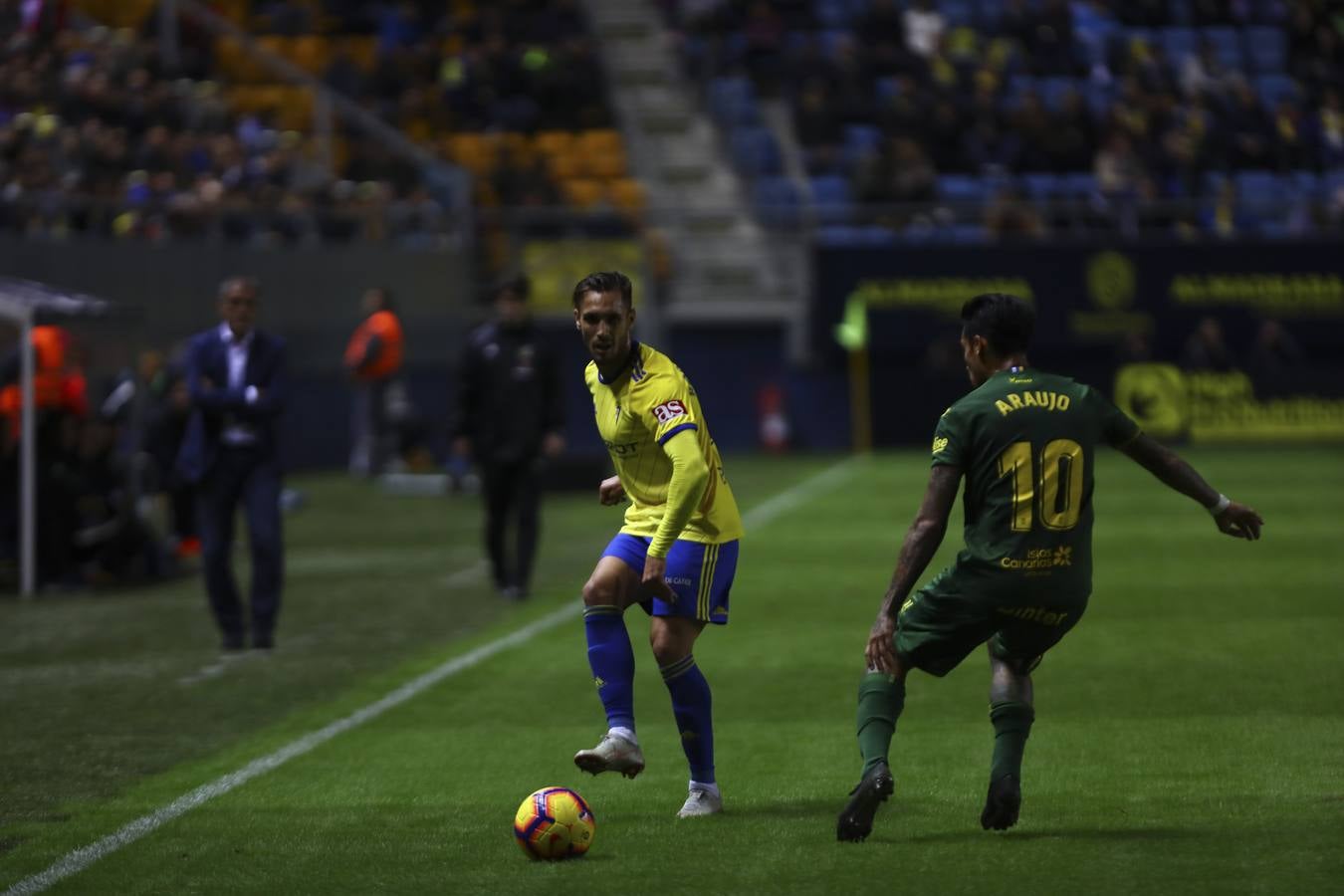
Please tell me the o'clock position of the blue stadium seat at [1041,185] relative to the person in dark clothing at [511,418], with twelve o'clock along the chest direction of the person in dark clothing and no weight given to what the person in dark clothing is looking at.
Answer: The blue stadium seat is roughly at 7 o'clock from the person in dark clothing.

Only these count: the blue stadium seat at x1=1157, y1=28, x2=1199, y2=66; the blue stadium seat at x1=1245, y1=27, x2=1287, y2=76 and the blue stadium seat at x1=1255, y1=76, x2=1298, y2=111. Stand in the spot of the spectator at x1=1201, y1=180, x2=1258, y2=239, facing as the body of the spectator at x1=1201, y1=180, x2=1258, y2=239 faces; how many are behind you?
3

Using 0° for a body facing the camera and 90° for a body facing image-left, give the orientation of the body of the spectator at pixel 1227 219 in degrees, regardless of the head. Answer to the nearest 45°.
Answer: approximately 0°

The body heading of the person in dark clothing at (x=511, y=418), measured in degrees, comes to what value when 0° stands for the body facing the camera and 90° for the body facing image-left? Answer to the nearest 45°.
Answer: approximately 0°

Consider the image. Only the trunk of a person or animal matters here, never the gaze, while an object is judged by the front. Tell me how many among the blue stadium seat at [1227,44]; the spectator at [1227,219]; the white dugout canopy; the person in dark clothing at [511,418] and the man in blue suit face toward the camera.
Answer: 4

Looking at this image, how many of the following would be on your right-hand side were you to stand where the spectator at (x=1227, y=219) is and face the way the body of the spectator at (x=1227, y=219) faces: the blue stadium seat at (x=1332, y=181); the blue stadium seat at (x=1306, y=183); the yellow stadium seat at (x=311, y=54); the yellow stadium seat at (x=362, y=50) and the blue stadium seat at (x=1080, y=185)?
3
